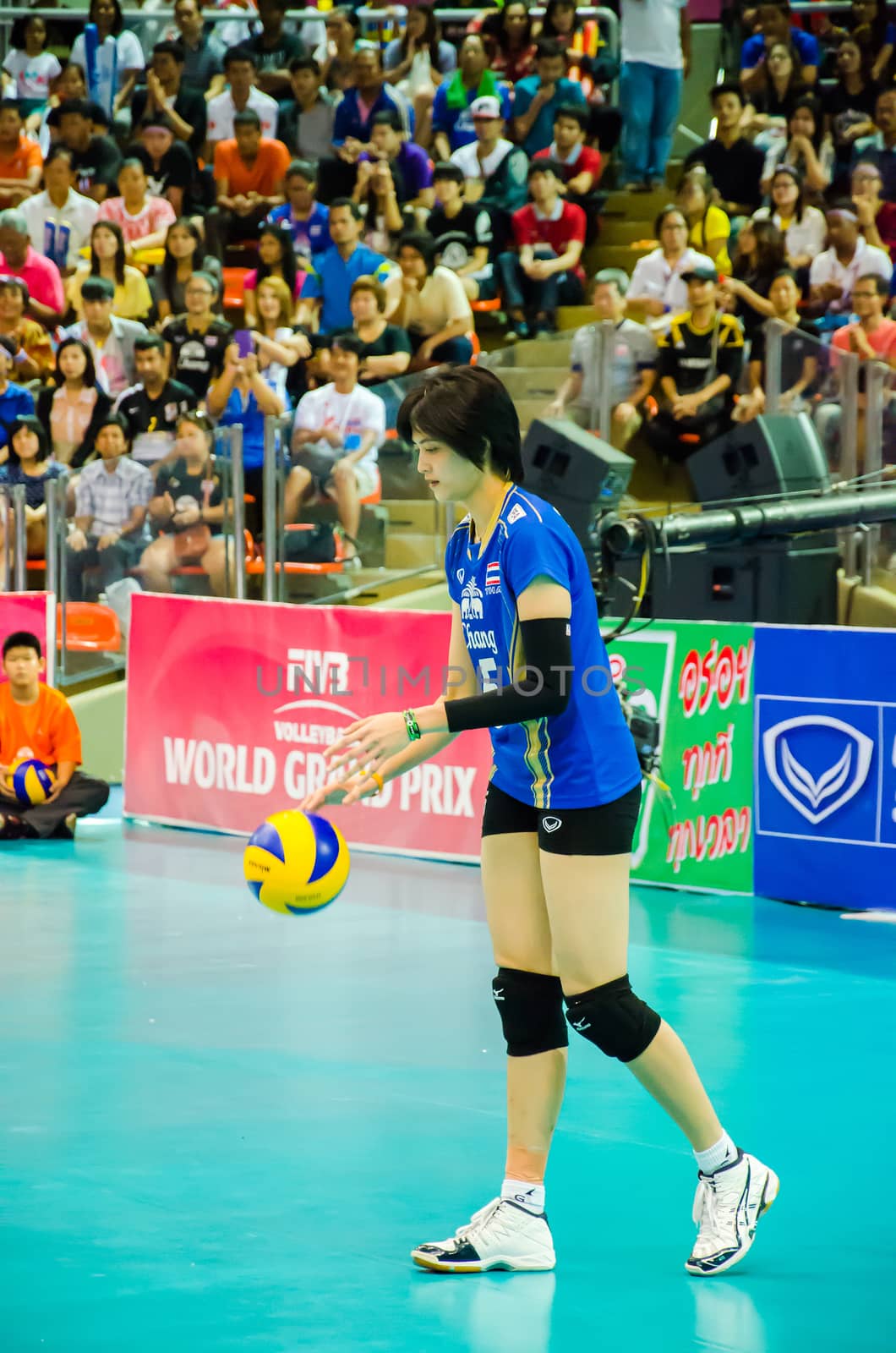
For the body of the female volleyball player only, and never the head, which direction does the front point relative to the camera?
to the viewer's left

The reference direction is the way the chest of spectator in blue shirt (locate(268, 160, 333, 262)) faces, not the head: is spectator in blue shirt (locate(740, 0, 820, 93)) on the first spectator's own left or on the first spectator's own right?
on the first spectator's own left

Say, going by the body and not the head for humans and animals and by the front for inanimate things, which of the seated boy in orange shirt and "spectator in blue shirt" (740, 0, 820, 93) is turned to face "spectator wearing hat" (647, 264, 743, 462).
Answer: the spectator in blue shirt

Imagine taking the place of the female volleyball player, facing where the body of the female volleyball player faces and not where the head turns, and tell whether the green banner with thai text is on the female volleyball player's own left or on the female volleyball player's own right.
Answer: on the female volleyball player's own right

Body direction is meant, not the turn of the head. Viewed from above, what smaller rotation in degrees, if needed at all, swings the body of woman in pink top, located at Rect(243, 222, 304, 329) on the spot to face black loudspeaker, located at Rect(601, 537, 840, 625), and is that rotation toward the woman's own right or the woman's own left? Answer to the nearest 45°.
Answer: approximately 45° to the woman's own left

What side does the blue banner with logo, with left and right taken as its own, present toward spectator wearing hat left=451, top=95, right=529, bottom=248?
back

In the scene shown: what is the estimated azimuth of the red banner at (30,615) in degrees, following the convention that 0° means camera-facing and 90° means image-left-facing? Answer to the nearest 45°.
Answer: approximately 0°

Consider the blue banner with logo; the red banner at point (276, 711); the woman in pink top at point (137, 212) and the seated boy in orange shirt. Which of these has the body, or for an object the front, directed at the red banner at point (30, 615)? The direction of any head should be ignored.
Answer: the woman in pink top

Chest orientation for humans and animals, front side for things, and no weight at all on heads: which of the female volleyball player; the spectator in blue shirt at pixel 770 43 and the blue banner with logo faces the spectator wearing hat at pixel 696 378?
the spectator in blue shirt

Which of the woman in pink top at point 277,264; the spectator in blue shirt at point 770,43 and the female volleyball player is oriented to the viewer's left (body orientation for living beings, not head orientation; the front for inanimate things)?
the female volleyball player

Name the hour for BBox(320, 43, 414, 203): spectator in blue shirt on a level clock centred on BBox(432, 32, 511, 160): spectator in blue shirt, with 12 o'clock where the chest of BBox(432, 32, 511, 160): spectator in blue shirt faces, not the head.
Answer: BBox(320, 43, 414, 203): spectator in blue shirt is roughly at 3 o'clock from BBox(432, 32, 511, 160): spectator in blue shirt.
